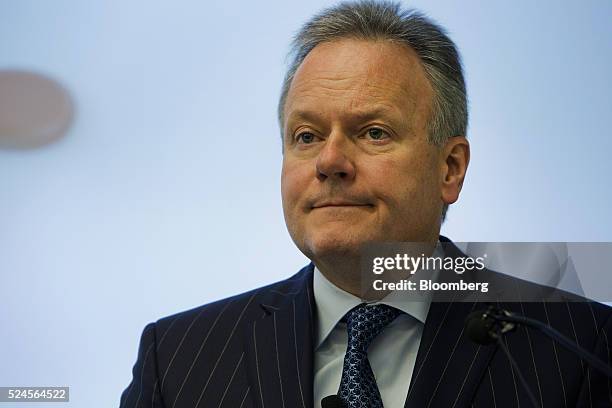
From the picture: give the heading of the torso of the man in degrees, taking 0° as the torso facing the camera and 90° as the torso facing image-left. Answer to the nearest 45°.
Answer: approximately 0°

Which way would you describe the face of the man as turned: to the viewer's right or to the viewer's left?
to the viewer's left
